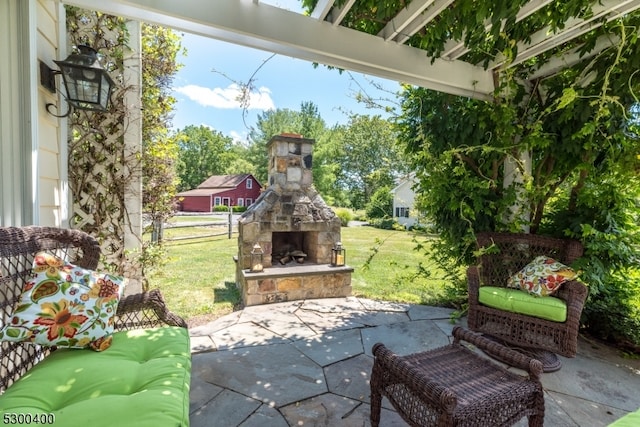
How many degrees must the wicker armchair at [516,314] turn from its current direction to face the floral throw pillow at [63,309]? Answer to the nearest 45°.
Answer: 0° — it already faces it

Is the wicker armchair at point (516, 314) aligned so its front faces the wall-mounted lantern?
yes

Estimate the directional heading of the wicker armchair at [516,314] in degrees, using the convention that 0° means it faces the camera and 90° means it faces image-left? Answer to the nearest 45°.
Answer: approximately 45°

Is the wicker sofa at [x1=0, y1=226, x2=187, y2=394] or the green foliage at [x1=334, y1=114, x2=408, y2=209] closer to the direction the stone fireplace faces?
the wicker sofa

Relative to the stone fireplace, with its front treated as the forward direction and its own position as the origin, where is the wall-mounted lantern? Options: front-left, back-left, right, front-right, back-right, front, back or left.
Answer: front-right

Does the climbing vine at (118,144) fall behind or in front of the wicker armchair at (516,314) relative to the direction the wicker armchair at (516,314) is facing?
in front

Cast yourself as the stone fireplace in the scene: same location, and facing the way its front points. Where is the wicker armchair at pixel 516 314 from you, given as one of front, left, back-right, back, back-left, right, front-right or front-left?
front-left

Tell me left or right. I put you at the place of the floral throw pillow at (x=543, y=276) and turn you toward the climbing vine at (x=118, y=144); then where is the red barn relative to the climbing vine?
right

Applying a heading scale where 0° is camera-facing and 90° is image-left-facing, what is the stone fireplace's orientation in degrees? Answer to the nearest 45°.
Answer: approximately 0°

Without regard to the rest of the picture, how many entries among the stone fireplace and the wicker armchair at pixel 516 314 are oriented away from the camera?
0

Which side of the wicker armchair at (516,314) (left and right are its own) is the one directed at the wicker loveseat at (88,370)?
front
